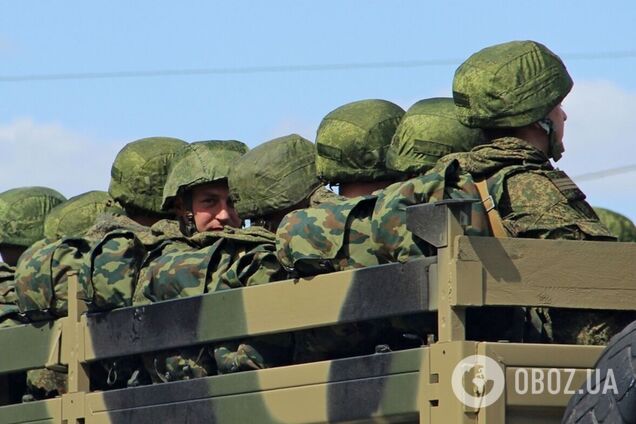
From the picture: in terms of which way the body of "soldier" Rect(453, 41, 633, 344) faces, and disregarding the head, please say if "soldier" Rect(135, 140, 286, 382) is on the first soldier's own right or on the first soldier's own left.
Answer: on the first soldier's own left

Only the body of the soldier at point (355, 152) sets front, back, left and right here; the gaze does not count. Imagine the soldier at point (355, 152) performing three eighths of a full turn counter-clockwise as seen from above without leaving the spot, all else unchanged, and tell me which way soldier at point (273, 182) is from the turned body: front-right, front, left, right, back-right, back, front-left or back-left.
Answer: front

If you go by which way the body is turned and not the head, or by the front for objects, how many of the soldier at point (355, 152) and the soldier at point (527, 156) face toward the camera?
0

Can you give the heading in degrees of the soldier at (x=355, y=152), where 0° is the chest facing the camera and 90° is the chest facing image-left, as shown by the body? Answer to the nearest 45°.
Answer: approximately 225°

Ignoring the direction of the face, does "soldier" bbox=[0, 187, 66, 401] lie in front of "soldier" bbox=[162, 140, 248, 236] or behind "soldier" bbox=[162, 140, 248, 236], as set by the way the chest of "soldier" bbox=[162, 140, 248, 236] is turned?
behind

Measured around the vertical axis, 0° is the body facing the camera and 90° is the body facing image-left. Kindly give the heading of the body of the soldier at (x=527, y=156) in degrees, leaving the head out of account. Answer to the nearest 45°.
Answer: approximately 225°
